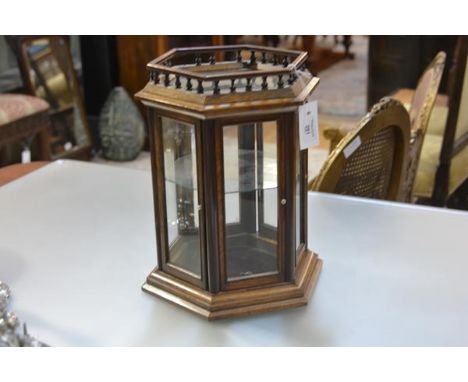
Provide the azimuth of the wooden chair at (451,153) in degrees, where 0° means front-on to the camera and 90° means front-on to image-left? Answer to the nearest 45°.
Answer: approximately 135°

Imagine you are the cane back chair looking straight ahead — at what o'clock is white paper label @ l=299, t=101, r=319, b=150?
The white paper label is roughly at 8 o'clock from the cane back chair.

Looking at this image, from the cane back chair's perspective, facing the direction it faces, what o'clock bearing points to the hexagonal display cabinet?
The hexagonal display cabinet is roughly at 8 o'clock from the cane back chair.

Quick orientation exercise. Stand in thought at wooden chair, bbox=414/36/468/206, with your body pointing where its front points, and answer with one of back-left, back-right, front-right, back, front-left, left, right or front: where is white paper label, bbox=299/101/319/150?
back-left
